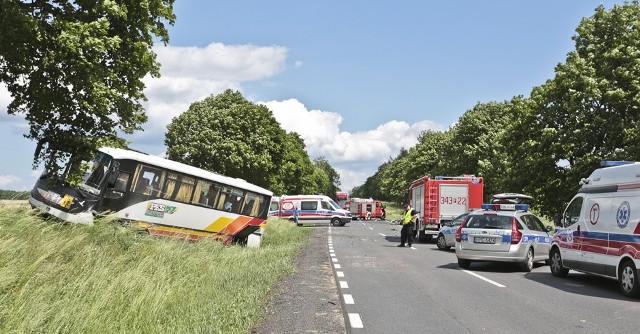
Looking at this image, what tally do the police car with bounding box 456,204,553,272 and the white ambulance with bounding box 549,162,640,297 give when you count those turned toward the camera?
0

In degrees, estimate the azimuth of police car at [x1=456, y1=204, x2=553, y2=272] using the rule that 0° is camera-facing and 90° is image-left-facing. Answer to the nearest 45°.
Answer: approximately 225°

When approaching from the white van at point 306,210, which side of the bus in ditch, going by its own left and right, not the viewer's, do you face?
back

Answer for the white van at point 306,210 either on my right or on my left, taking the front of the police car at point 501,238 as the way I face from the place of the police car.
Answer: on my left

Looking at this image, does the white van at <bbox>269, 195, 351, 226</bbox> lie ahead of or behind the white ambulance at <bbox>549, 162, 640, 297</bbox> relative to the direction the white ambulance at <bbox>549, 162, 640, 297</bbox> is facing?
ahead

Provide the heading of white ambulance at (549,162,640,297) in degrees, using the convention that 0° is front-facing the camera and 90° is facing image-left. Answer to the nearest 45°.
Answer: approximately 135°

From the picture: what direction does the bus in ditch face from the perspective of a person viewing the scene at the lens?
facing the viewer and to the left of the viewer

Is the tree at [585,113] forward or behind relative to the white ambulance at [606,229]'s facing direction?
forward
